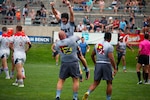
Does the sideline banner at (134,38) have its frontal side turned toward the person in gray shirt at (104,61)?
yes

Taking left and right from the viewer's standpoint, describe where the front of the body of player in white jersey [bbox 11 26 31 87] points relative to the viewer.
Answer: facing away from the viewer

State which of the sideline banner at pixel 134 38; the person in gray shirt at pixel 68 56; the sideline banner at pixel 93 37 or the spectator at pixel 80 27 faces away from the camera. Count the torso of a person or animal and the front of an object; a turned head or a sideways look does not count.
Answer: the person in gray shirt

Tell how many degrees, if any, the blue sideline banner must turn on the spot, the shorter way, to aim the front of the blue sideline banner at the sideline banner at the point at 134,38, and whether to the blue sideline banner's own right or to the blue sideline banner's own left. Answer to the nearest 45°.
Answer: approximately 90° to the blue sideline banner's own left

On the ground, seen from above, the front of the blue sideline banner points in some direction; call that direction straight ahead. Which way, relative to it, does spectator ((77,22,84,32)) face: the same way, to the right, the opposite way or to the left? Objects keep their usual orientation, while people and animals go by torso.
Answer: the same way

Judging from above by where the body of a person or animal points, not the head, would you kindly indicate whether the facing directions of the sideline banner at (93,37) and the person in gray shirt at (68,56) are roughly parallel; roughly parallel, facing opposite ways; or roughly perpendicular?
roughly parallel, facing opposite ways

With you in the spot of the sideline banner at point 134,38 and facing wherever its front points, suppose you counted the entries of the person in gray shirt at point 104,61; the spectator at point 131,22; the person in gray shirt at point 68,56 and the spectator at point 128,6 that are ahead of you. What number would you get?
2

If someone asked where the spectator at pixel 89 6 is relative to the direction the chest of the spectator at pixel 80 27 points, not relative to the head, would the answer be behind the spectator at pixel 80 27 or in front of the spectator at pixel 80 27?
behind

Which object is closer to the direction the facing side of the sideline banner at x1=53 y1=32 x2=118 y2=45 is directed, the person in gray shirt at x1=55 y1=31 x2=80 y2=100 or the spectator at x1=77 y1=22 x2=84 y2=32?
the person in gray shirt

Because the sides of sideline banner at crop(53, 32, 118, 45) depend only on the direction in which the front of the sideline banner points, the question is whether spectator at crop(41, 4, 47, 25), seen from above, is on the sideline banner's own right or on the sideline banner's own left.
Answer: on the sideline banner's own right

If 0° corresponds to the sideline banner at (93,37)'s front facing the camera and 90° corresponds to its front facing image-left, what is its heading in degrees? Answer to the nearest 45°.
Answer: approximately 0°

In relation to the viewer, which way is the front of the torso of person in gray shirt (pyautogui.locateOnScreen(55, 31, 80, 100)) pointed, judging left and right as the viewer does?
facing away from the viewer

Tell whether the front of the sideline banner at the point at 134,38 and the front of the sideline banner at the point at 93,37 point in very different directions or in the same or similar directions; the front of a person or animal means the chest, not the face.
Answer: same or similar directions

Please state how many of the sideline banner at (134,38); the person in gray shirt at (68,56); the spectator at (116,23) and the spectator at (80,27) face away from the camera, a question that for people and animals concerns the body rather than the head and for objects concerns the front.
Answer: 1

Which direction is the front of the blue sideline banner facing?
toward the camera

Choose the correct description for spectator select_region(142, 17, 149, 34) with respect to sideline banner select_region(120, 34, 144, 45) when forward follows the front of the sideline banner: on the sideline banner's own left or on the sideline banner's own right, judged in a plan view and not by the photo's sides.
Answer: on the sideline banner's own left

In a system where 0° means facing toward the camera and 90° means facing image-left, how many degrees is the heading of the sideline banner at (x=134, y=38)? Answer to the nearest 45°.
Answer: approximately 0°
